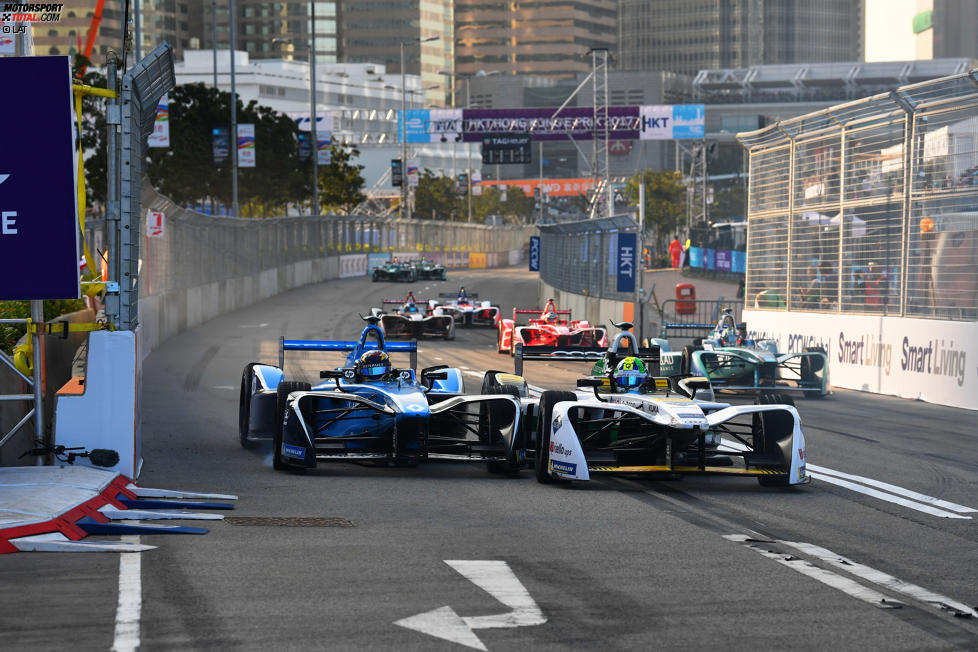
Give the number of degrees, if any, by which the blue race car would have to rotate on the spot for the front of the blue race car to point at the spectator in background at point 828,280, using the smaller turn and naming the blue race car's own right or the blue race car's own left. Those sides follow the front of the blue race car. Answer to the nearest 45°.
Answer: approximately 135° to the blue race car's own left

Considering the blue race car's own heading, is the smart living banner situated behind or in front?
behind

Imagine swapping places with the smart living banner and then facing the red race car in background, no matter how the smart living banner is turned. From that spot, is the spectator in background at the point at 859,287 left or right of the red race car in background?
right

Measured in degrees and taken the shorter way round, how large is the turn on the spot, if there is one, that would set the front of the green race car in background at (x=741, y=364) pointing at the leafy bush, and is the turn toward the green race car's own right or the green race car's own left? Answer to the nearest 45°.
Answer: approximately 90° to the green race car's own right

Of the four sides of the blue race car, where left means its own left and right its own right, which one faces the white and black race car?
left

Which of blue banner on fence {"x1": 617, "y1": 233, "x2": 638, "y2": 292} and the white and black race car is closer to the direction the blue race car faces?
the white and black race car

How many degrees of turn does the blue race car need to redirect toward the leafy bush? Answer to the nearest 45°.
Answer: approximately 135° to its right

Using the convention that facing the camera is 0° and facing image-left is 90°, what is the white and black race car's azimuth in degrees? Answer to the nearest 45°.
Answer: approximately 0°

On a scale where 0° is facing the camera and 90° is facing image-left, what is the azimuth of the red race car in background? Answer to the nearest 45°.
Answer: approximately 315°

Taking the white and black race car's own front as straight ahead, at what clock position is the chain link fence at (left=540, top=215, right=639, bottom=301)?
The chain link fence is roughly at 6 o'clock from the white and black race car.

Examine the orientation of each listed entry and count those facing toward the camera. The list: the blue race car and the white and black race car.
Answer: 2
